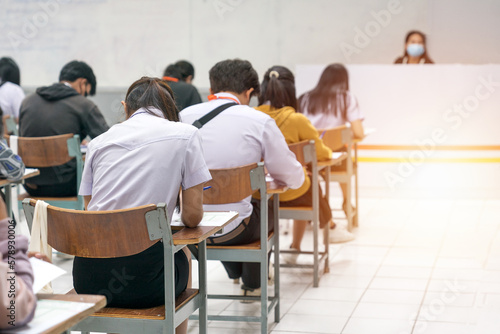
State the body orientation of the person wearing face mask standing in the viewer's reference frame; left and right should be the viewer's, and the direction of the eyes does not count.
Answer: facing the viewer

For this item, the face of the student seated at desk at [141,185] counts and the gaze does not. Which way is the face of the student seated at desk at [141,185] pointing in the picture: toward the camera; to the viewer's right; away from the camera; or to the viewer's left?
away from the camera

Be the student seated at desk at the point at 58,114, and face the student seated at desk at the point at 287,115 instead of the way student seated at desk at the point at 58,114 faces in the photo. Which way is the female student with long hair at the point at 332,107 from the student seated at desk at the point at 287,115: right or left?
left

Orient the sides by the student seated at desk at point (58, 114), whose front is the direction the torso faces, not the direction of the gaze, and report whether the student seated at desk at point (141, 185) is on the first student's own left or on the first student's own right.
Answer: on the first student's own right

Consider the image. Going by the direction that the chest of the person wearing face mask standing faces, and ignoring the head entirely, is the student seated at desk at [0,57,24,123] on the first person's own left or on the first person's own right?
on the first person's own right

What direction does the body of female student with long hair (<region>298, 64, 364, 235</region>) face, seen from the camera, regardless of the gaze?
away from the camera

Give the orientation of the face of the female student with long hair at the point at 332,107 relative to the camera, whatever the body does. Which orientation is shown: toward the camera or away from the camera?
away from the camera

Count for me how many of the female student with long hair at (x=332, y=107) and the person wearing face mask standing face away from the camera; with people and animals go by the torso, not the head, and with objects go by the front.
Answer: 1

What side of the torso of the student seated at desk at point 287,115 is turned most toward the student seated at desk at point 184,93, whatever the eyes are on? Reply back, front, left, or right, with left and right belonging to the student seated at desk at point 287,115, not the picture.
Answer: left

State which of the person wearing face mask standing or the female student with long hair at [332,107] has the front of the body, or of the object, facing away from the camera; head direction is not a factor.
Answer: the female student with long hair

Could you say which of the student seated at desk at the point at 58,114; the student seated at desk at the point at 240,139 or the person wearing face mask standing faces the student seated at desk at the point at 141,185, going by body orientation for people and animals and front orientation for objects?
the person wearing face mask standing

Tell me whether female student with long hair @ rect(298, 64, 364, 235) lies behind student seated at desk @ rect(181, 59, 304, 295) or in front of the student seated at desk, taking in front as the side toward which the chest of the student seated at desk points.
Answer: in front

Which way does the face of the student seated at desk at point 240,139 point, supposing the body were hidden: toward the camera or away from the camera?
away from the camera

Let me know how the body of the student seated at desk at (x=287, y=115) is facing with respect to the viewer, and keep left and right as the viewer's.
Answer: facing away from the viewer and to the right of the viewer
